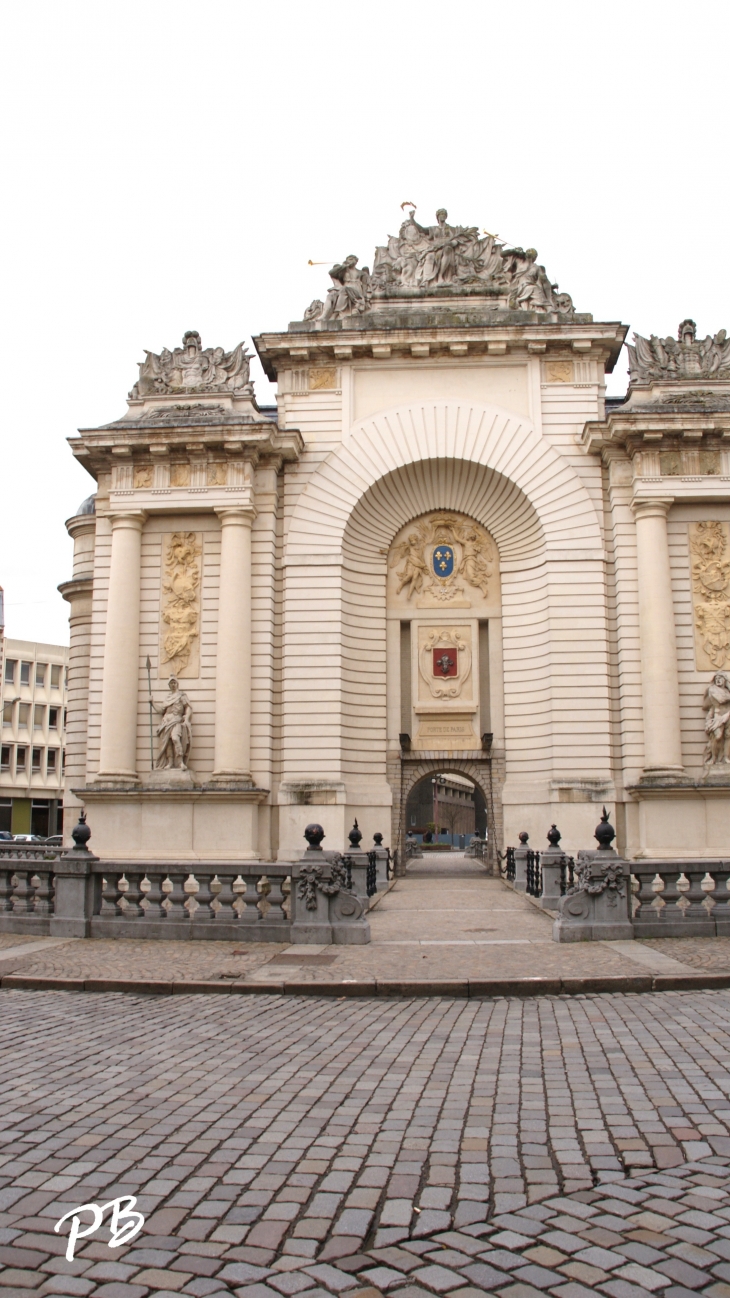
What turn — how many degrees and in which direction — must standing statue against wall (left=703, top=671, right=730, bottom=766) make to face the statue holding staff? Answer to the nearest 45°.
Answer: approximately 90° to its right

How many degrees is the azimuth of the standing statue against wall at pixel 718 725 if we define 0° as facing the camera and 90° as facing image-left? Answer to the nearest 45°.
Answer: approximately 0°

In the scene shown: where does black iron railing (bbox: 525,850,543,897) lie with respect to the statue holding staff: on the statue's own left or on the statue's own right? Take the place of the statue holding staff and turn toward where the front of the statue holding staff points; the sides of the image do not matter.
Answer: on the statue's own left

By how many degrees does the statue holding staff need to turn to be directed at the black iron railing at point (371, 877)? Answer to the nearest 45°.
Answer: approximately 45° to its left

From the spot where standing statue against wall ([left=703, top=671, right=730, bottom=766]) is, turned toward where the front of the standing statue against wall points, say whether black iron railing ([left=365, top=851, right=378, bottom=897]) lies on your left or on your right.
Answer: on your right

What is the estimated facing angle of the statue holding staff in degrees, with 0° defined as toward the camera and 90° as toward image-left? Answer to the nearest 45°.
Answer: approximately 0°

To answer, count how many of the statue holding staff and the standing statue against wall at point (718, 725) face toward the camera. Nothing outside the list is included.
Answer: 2

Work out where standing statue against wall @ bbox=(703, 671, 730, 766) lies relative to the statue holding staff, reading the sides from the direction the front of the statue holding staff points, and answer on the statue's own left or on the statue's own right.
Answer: on the statue's own left
